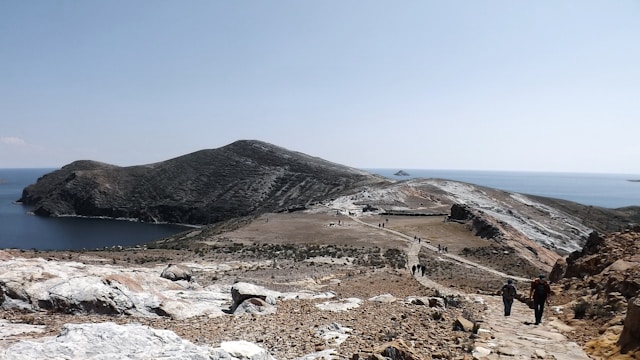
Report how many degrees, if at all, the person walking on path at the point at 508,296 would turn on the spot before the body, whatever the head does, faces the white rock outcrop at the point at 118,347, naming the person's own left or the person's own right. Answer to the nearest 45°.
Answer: approximately 135° to the person's own left

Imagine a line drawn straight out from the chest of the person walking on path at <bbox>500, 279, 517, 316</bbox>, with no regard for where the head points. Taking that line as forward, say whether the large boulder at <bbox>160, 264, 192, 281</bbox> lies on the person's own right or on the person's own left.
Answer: on the person's own left

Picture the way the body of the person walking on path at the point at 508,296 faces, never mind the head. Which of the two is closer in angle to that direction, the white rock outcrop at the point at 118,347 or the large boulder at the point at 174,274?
the large boulder

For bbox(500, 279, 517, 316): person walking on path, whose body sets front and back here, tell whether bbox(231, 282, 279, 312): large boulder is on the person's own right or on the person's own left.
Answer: on the person's own left

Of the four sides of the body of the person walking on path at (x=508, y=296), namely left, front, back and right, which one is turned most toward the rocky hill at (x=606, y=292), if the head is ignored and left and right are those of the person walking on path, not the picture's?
right

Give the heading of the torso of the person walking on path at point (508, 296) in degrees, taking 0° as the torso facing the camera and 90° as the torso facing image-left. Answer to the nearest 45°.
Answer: approximately 180°

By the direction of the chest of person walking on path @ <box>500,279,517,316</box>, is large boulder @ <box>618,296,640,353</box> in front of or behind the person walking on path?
behind

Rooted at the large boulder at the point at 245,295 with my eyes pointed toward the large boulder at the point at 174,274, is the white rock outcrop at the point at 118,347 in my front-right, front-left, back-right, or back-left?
back-left
